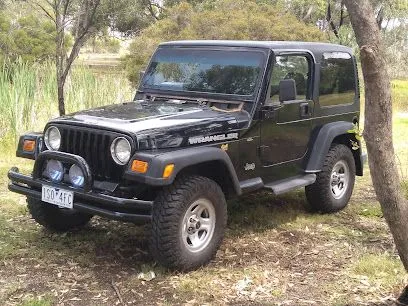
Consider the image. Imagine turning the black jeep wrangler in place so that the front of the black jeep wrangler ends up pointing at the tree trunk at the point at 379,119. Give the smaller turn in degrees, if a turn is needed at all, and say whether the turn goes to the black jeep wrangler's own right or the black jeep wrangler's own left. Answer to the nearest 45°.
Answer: approximately 90° to the black jeep wrangler's own left

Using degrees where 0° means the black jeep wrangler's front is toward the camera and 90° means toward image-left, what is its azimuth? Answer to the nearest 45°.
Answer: approximately 45°
